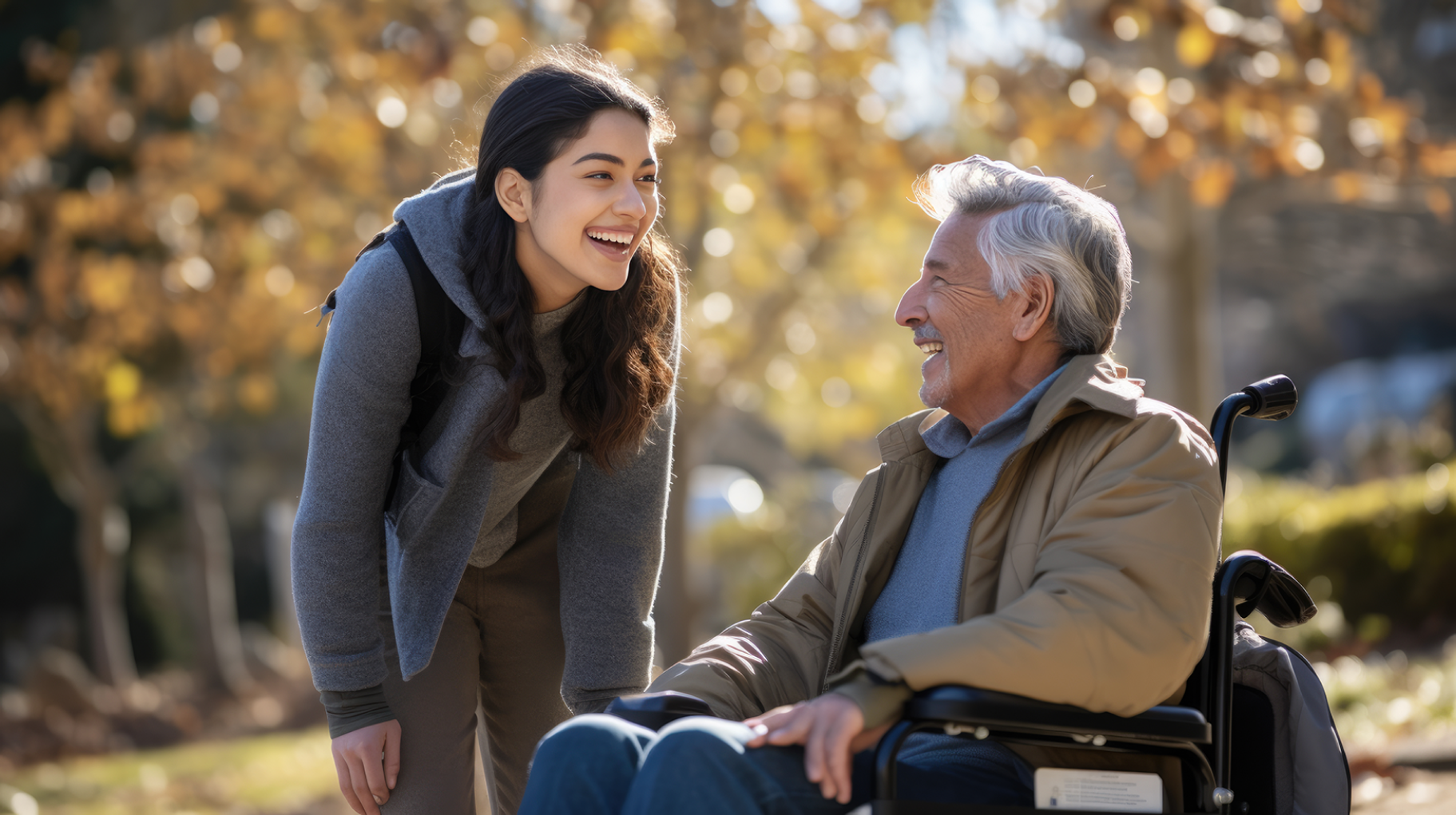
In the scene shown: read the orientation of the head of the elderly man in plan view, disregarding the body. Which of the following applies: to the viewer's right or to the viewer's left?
to the viewer's left

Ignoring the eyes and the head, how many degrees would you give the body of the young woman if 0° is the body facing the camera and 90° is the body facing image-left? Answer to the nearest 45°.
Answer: approximately 315°

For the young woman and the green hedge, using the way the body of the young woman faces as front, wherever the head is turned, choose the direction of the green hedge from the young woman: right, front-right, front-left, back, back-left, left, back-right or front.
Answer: left

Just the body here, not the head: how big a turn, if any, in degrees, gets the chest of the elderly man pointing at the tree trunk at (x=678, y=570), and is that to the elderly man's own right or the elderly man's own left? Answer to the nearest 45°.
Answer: approximately 135° to the elderly man's own right

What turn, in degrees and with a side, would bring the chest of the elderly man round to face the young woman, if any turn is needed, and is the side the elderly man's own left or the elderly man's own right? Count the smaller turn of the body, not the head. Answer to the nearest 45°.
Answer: approximately 45° to the elderly man's own right

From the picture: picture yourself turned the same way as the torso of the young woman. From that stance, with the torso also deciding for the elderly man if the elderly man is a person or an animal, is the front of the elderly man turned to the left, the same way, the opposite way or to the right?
to the right

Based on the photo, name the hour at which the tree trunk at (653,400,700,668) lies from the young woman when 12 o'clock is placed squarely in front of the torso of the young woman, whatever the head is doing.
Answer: The tree trunk is roughly at 8 o'clock from the young woman.

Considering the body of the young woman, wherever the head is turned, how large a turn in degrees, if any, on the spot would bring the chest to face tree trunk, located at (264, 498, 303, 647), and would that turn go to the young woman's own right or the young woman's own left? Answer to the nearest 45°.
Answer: approximately 135° to the young woman's own left

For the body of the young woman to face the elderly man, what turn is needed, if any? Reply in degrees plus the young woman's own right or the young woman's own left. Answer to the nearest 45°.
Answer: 0° — they already face them

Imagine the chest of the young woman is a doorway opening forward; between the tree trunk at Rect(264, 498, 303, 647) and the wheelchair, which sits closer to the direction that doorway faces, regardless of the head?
the wheelchair

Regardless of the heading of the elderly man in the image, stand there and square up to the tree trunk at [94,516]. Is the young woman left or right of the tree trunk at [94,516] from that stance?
left

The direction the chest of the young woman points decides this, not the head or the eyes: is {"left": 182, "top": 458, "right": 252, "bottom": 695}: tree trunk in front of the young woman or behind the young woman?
behind

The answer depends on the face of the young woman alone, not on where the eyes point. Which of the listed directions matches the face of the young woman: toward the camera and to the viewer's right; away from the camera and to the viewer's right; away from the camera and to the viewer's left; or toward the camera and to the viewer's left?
toward the camera and to the viewer's right
